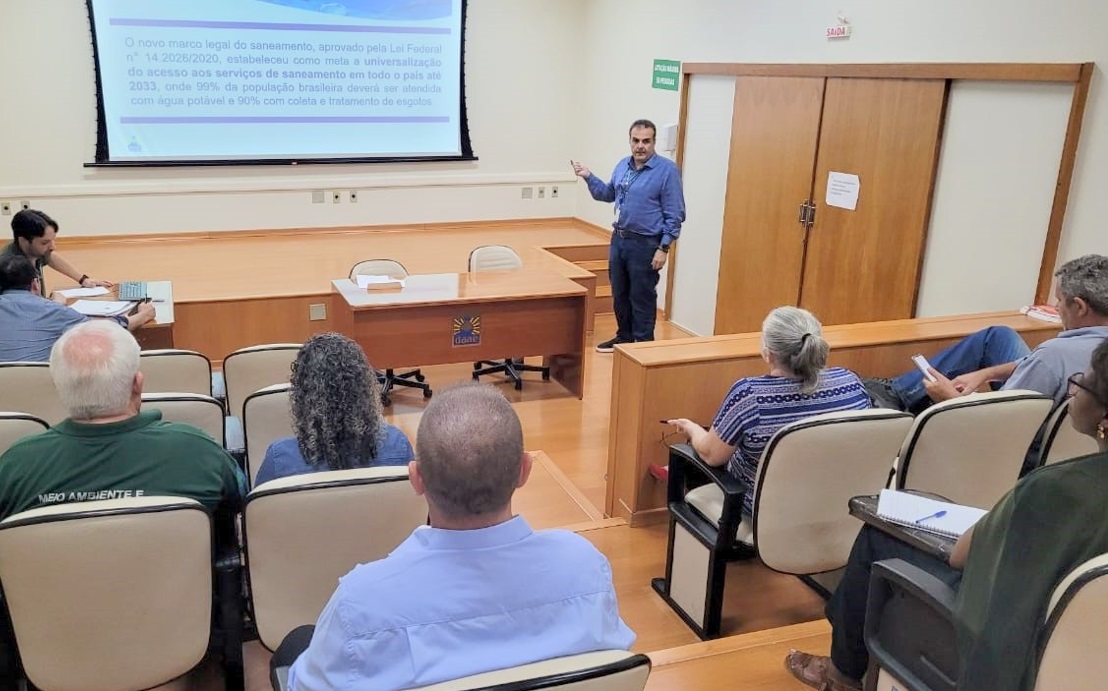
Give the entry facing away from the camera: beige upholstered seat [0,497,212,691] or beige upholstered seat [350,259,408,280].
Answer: beige upholstered seat [0,497,212,691]

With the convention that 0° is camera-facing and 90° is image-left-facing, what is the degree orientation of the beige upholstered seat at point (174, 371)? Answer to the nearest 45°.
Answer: approximately 180°

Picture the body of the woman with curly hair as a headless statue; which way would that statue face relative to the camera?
away from the camera

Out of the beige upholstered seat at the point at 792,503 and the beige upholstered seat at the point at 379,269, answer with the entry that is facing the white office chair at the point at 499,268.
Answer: the beige upholstered seat at the point at 792,503

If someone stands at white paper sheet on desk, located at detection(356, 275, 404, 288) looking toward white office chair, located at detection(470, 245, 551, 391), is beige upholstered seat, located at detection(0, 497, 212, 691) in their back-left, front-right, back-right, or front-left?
back-right

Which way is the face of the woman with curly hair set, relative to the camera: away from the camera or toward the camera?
away from the camera

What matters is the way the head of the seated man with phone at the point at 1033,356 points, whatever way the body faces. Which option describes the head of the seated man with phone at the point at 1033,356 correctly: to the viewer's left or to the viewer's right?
to the viewer's left

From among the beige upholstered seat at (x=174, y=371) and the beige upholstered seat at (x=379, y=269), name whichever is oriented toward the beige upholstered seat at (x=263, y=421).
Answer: the beige upholstered seat at (x=379, y=269)

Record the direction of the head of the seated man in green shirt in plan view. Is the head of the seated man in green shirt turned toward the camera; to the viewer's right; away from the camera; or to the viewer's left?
away from the camera

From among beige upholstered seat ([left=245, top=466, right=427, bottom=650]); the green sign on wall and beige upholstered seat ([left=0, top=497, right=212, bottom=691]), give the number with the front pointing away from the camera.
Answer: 2

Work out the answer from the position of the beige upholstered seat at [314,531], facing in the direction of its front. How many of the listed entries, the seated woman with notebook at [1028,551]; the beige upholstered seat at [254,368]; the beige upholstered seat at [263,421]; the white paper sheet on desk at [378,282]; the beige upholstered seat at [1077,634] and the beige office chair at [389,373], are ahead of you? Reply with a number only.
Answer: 4

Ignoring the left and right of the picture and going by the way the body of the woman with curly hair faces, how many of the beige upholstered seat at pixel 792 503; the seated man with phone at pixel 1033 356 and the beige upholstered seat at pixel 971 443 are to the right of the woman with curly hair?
3

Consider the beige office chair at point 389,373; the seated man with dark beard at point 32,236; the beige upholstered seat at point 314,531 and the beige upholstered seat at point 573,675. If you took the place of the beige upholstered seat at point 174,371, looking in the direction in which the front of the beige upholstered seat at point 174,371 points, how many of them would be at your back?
2

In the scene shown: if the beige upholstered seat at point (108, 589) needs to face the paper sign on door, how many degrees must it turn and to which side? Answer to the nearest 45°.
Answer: approximately 45° to its right

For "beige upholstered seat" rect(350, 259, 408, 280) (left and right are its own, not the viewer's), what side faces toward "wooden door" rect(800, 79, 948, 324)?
left
